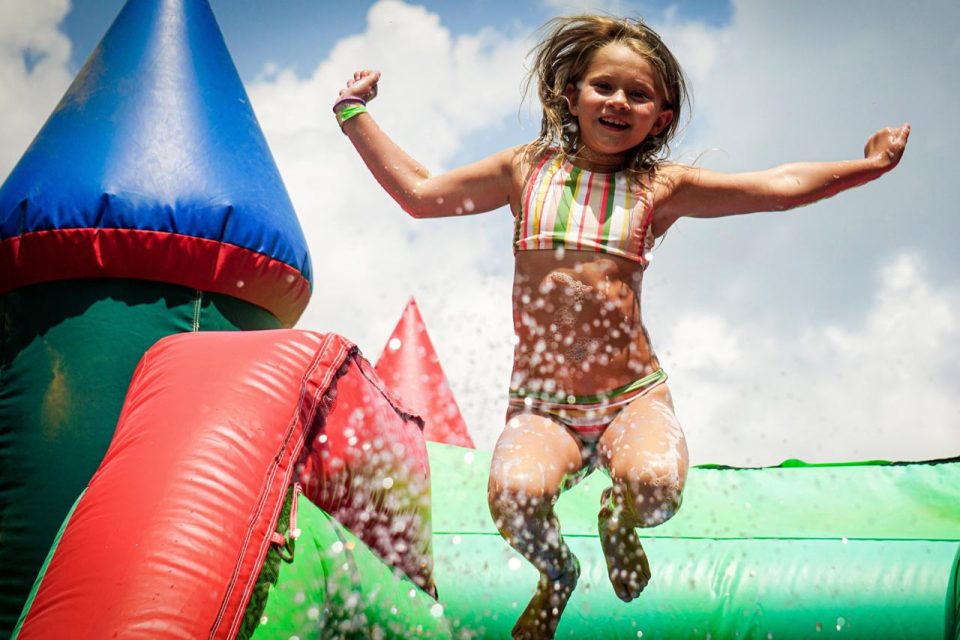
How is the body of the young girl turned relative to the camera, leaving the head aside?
toward the camera
